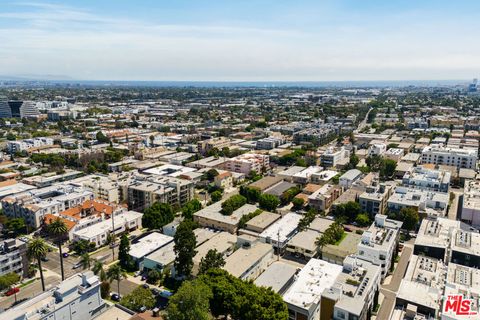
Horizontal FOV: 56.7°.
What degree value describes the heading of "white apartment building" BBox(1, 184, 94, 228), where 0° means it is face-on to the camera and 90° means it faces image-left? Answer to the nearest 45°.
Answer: approximately 45°

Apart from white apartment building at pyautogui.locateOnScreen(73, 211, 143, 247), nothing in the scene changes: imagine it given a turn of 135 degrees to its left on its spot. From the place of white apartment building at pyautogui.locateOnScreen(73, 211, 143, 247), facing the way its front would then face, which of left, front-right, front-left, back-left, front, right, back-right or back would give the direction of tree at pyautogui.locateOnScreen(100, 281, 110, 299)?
back

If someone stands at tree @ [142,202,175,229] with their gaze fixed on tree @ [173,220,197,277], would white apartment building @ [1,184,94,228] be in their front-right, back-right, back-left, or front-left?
back-right

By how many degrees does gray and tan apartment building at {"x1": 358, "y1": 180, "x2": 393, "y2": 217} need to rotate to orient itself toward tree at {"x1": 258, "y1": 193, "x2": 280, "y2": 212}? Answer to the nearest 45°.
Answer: approximately 45° to its right

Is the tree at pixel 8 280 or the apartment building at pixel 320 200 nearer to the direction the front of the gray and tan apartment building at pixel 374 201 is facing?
the tree

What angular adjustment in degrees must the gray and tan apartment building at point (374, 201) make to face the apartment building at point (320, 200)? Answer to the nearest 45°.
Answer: approximately 45° to its right

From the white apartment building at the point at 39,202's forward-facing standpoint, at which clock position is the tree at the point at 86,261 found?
The tree is roughly at 10 o'clock from the white apartment building.

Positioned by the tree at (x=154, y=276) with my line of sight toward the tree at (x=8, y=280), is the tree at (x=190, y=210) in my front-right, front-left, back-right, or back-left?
back-right

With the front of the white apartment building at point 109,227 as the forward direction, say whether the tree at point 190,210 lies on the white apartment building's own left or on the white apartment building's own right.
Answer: on the white apartment building's own left

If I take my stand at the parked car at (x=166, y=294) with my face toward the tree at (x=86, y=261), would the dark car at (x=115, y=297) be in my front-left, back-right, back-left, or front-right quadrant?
front-left

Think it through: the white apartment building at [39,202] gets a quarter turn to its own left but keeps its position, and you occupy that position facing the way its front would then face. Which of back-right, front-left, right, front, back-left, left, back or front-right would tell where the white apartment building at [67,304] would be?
front-right

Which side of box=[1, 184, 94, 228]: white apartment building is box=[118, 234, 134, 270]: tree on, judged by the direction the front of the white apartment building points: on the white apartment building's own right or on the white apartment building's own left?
on the white apartment building's own left

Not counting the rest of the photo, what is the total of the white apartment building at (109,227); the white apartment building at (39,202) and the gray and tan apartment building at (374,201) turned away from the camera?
0

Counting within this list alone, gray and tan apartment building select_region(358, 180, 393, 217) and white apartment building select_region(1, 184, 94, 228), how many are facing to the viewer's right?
0
